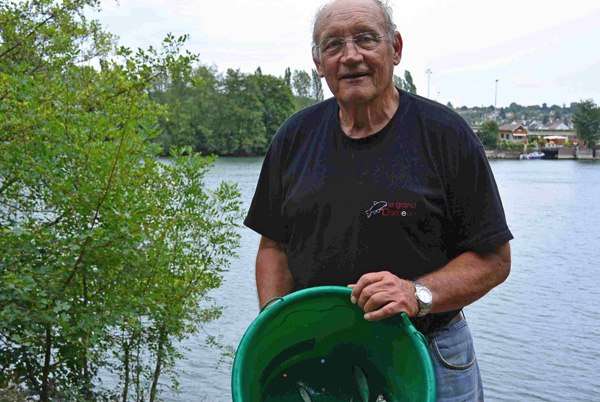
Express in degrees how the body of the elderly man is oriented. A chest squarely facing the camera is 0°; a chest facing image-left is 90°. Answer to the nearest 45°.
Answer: approximately 0°

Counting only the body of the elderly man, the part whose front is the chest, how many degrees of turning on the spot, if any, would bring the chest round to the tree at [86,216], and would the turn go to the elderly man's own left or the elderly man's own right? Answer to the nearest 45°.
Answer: approximately 135° to the elderly man's own right
